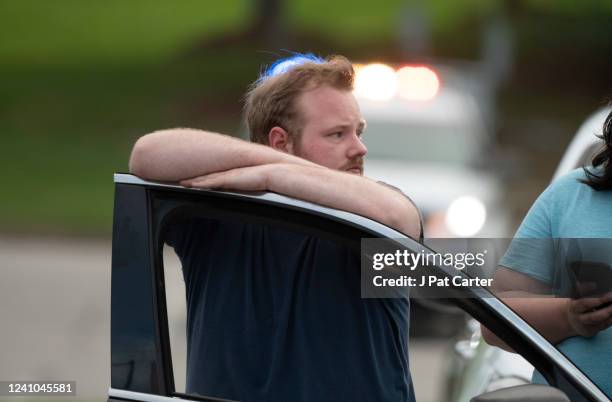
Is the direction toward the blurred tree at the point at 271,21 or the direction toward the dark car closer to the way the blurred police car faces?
the dark car

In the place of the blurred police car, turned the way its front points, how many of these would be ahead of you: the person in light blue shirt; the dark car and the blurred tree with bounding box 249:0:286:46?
2

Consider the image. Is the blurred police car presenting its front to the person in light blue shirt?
yes

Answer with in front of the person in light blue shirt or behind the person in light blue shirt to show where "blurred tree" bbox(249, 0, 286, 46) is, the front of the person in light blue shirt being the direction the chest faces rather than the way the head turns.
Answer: behind

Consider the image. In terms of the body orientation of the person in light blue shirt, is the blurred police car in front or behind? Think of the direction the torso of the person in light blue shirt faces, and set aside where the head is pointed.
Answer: behind

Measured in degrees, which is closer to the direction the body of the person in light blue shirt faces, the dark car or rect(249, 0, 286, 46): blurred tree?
the dark car

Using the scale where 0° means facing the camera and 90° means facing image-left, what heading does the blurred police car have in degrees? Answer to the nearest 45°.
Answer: approximately 0°

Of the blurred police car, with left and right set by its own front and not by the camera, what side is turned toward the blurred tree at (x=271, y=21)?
back
